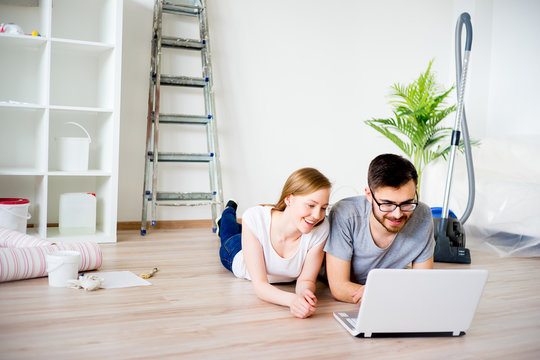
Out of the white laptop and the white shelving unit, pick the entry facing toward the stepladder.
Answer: the white laptop

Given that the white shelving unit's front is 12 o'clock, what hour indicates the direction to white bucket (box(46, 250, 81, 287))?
The white bucket is roughly at 12 o'clock from the white shelving unit.

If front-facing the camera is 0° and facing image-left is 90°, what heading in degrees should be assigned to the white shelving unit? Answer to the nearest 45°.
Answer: approximately 0°

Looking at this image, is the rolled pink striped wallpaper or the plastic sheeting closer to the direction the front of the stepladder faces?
the rolled pink striped wallpaper

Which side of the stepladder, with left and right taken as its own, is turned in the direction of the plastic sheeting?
left

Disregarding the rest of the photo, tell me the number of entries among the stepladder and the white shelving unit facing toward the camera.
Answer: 2

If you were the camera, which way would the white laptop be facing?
facing away from the viewer and to the left of the viewer

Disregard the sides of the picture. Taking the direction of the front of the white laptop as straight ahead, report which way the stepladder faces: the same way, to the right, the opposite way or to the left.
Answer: the opposite way
